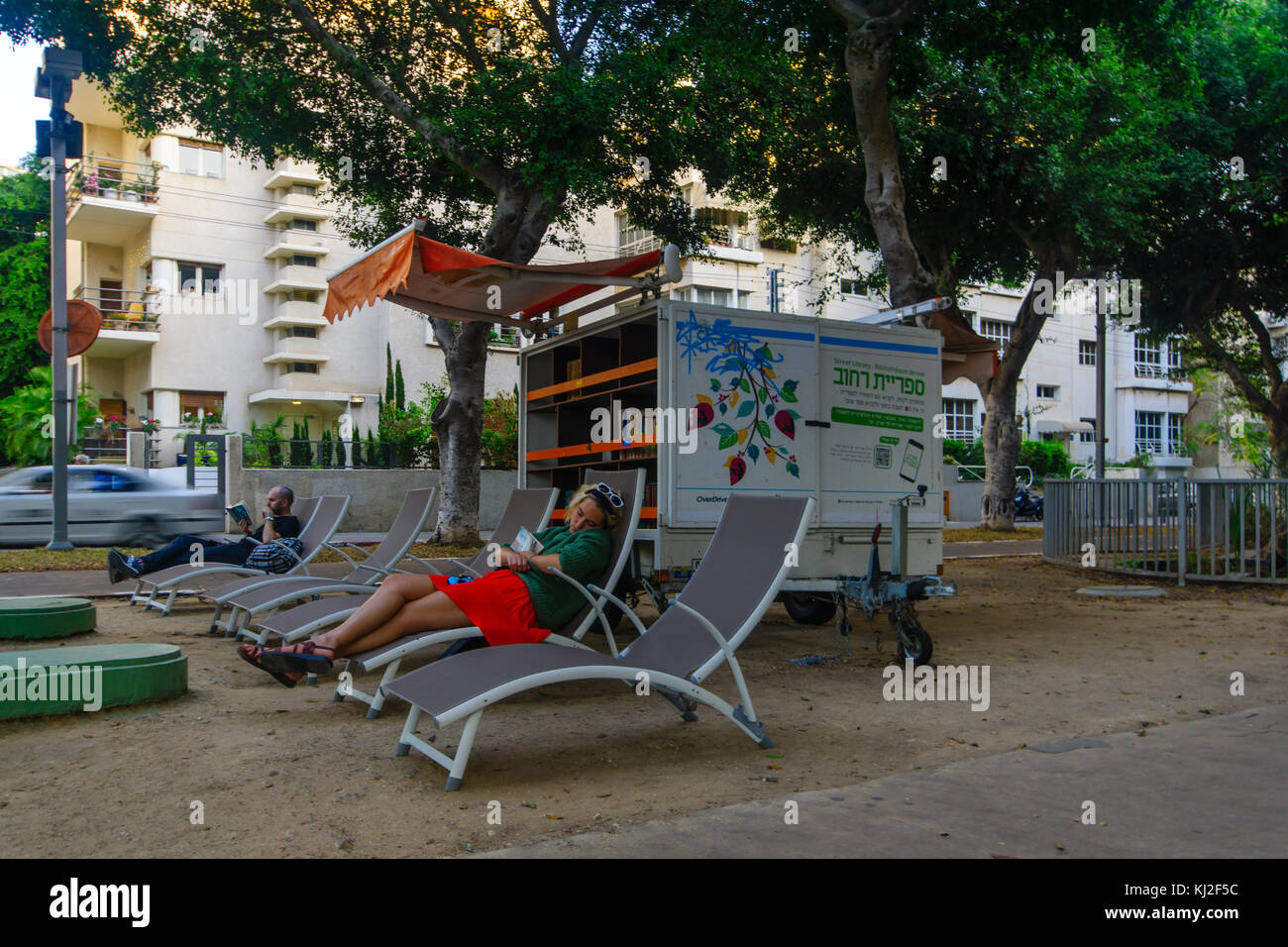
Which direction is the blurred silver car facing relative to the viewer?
to the viewer's left

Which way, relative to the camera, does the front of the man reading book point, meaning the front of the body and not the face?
to the viewer's left

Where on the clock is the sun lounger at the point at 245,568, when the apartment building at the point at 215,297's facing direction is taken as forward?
The sun lounger is roughly at 12 o'clock from the apartment building.

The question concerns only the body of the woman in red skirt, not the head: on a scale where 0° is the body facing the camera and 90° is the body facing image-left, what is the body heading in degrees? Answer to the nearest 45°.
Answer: approximately 90°

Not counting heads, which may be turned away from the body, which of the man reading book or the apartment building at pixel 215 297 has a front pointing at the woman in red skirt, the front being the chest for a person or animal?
the apartment building

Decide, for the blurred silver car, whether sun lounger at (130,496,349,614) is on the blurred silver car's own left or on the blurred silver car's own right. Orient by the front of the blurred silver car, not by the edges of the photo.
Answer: on the blurred silver car's own left

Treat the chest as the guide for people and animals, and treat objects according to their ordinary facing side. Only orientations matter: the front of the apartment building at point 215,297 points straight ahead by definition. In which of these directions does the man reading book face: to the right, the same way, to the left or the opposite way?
to the right

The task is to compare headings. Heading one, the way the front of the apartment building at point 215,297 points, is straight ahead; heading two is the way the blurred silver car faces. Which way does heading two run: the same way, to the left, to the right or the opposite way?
to the right

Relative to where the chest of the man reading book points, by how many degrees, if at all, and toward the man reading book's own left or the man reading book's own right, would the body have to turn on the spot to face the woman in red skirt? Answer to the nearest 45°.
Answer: approximately 90° to the man reading book's own left

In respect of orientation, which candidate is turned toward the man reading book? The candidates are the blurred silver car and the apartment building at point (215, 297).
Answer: the apartment building

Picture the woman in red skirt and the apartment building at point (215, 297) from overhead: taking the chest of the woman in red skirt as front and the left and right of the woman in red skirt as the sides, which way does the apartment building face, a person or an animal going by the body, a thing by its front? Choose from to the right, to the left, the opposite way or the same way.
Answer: to the left
